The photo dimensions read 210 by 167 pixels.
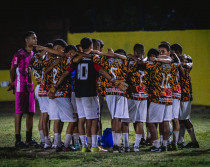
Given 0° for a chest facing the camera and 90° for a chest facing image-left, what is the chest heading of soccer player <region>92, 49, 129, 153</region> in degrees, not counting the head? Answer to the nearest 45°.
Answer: approximately 180°

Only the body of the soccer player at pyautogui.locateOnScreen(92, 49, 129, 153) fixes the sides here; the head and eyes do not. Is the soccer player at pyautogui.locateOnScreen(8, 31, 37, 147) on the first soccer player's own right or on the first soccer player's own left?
on the first soccer player's own left

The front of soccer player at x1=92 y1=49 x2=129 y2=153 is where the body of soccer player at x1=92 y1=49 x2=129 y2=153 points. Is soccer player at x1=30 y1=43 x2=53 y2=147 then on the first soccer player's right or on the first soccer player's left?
on the first soccer player's left

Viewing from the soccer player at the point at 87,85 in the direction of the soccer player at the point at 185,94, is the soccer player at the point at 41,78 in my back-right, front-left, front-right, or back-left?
back-left

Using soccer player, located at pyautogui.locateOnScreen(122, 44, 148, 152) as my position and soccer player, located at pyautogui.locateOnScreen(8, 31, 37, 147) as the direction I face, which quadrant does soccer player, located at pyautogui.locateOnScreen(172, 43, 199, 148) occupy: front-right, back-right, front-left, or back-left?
back-right

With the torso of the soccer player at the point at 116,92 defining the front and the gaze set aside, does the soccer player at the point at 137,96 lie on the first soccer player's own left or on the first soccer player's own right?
on the first soccer player's own right

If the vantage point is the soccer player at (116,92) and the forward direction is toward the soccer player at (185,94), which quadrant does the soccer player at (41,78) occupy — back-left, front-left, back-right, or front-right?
back-left

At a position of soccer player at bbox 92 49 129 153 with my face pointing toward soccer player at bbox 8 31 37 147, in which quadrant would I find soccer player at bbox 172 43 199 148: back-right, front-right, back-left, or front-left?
back-right
